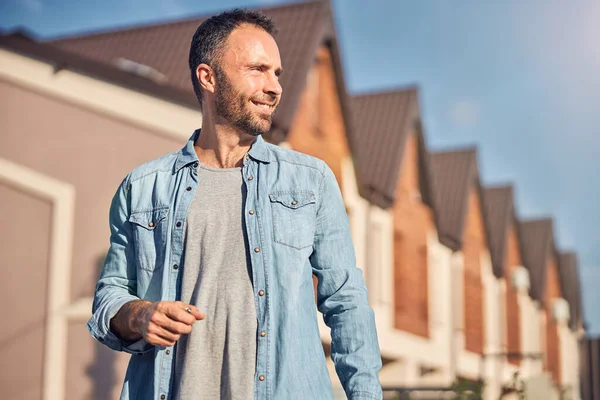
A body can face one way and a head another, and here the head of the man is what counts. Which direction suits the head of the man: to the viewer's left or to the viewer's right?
to the viewer's right

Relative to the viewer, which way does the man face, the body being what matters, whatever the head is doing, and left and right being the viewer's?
facing the viewer
